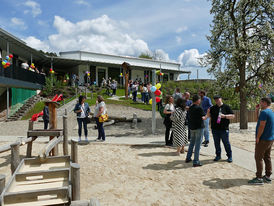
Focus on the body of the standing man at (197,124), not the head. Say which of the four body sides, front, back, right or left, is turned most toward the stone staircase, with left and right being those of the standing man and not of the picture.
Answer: left

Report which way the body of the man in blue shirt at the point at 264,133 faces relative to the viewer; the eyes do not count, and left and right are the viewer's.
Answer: facing to the left of the viewer

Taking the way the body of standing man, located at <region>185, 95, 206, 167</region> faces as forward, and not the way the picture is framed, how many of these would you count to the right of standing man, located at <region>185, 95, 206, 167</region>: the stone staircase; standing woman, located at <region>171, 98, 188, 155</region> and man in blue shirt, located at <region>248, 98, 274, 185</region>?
1

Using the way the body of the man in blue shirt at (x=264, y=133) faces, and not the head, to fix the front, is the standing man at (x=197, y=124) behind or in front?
in front

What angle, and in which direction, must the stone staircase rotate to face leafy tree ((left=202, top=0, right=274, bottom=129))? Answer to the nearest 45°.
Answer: approximately 90° to its left

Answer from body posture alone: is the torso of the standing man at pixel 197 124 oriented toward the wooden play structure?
no

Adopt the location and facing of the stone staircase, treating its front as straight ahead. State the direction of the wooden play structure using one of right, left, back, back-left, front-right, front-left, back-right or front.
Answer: front-left

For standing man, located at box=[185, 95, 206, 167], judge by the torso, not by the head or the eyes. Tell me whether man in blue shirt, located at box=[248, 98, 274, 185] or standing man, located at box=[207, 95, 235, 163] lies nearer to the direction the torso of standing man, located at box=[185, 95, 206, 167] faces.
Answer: the standing man

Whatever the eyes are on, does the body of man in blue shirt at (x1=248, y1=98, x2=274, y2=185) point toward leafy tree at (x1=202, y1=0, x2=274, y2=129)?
no

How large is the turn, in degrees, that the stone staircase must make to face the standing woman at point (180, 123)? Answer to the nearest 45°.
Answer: approximately 45° to its left

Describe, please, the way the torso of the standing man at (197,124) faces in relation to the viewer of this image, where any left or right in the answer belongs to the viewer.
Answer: facing away from the viewer and to the right of the viewer

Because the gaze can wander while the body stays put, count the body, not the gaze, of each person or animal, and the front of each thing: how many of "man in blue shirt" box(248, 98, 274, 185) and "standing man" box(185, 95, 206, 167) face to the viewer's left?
1
